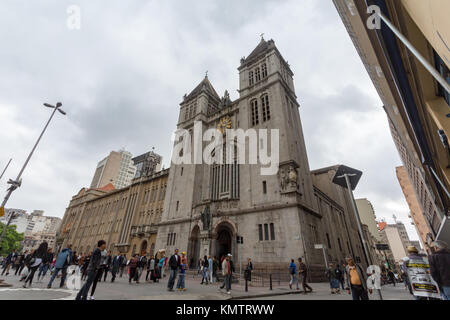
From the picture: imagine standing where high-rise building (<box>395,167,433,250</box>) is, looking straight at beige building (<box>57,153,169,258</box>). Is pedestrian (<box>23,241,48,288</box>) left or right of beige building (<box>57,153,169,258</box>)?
left

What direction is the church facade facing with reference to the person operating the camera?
facing the viewer and to the left of the viewer

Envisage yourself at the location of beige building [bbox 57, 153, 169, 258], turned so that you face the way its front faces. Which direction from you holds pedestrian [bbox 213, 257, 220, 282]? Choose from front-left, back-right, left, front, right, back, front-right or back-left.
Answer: front-left

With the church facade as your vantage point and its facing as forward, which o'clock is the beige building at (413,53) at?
The beige building is roughly at 10 o'clock from the church facade.

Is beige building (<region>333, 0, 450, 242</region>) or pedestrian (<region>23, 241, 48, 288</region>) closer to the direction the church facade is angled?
the pedestrian
